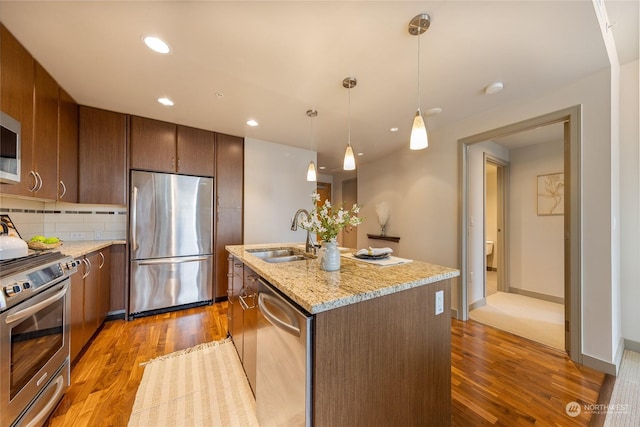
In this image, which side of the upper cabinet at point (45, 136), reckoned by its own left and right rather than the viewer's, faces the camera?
right

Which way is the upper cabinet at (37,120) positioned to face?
to the viewer's right

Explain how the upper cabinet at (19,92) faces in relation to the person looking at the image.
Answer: facing to the right of the viewer

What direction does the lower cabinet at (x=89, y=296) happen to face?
to the viewer's right

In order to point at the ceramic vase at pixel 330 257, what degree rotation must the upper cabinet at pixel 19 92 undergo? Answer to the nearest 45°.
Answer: approximately 45° to its right

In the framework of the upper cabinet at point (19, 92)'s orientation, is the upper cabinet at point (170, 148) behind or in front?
in front

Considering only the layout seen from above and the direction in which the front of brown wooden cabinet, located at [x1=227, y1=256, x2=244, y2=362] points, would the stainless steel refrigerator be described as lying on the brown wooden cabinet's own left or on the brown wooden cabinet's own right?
on the brown wooden cabinet's own right

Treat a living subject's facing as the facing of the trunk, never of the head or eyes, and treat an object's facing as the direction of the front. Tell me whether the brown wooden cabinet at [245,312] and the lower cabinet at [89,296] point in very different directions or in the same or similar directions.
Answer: very different directions

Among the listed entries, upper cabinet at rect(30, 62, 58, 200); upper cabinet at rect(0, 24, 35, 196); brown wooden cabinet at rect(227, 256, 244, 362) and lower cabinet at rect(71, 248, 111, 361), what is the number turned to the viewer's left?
1

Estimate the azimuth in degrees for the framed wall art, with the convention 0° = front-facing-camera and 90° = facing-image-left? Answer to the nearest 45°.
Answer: approximately 45°

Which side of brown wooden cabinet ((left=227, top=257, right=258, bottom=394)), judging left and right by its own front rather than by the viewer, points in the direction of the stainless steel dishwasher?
left

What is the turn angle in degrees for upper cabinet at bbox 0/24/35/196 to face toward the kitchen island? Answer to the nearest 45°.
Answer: approximately 45° to its right

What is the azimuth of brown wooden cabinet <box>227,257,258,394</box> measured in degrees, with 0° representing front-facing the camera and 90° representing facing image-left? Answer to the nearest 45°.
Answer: approximately 90°

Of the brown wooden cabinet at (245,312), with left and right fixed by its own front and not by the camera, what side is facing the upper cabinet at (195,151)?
right

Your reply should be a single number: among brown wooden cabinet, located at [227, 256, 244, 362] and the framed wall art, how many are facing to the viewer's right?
0

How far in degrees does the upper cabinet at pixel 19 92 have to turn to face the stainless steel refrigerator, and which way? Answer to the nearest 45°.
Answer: approximately 45° to its left
